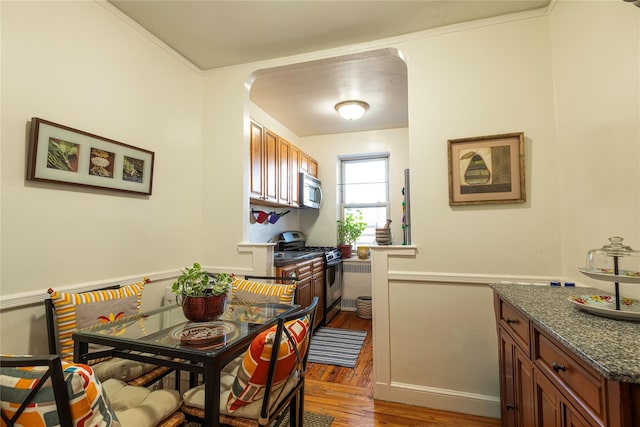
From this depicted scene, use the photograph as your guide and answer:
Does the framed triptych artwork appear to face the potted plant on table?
yes

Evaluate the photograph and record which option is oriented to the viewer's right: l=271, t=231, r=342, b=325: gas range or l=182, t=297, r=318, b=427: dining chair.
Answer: the gas range

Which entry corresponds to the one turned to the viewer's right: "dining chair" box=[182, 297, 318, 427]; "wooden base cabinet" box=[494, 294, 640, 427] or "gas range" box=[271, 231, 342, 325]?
the gas range

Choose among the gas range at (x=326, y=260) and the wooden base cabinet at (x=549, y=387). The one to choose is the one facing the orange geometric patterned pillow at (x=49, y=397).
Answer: the wooden base cabinet

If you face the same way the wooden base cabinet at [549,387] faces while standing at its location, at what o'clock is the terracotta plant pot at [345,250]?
The terracotta plant pot is roughly at 3 o'clock from the wooden base cabinet.

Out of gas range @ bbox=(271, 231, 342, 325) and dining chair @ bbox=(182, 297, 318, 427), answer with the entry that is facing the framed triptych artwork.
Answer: the dining chair

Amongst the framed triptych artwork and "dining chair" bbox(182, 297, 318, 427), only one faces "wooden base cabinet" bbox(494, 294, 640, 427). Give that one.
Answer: the framed triptych artwork

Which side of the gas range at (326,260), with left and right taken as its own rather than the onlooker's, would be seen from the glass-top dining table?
right

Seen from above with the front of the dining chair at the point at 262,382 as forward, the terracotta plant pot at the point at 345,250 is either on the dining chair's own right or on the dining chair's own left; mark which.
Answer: on the dining chair's own right

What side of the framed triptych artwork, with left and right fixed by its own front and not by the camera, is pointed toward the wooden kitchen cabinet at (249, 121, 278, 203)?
left

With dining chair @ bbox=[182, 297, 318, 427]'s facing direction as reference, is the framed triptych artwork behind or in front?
in front

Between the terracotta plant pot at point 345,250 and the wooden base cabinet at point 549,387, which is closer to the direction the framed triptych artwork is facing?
the wooden base cabinet

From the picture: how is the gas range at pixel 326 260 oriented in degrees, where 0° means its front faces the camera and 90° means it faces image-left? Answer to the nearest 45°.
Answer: approximately 270°

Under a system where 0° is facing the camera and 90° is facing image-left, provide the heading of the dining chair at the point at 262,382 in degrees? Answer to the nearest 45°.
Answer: approximately 135°

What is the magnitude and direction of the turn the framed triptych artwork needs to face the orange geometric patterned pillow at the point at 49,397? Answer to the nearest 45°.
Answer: approximately 45° to its right
